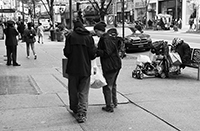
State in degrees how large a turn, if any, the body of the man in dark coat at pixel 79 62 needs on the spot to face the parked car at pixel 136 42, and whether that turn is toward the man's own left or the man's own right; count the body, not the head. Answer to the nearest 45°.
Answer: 0° — they already face it

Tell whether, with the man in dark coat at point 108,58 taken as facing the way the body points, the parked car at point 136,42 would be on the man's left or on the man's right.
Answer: on the man's right

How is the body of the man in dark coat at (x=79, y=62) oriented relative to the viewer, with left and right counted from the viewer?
facing away from the viewer

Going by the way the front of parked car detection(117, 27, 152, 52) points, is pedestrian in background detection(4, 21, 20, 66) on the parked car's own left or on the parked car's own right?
on the parked car's own right

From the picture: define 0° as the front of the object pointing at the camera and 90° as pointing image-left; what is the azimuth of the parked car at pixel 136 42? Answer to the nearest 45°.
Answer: approximately 315°

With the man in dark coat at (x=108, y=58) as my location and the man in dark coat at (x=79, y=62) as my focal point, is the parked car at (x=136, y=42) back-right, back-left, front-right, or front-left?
back-right

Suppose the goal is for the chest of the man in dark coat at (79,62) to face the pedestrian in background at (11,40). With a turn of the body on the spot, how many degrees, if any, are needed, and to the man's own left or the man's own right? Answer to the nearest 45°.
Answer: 0° — they already face them
